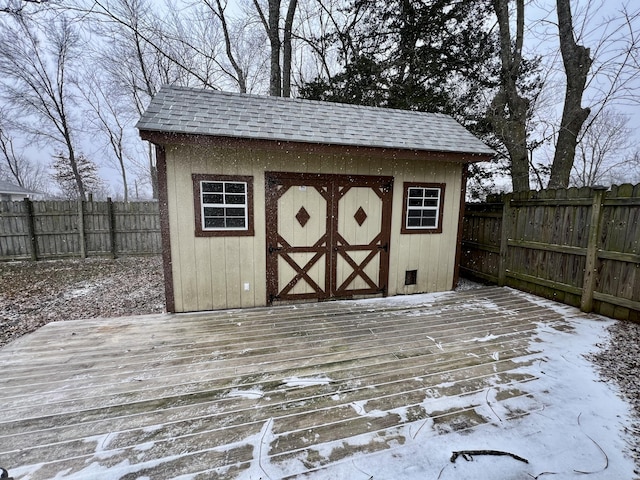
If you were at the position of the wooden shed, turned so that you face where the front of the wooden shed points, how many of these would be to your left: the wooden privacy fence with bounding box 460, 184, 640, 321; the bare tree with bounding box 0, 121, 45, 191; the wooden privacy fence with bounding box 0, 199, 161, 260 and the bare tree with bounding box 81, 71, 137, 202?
1

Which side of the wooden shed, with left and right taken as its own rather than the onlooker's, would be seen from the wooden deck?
front

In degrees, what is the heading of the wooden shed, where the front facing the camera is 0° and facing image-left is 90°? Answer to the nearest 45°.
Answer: approximately 0°

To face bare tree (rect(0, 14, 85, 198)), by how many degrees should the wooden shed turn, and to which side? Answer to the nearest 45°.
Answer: approximately 135° to its right

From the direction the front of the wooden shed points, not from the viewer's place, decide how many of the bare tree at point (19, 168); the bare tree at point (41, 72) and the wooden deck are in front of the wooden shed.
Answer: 1

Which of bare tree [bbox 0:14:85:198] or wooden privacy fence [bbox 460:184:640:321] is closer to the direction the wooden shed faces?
the wooden privacy fence

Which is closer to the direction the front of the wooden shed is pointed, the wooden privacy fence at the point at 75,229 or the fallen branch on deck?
the fallen branch on deck

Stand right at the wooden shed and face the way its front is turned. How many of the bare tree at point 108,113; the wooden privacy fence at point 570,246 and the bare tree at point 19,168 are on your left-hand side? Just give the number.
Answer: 1

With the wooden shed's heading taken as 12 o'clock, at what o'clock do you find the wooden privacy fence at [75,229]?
The wooden privacy fence is roughly at 4 o'clock from the wooden shed.

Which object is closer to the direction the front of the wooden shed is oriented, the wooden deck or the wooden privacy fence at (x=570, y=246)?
the wooden deck
